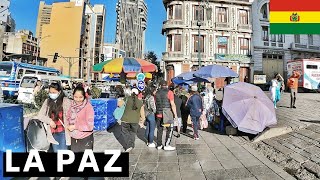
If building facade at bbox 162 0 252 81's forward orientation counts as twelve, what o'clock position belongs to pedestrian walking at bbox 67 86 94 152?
The pedestrian walking is roughly at 12 o'clock from the building facade.

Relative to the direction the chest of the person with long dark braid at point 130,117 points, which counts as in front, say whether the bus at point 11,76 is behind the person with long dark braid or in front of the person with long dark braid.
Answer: in front

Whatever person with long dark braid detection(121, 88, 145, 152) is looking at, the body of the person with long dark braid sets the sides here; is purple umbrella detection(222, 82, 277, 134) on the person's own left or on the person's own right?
on the person's own right

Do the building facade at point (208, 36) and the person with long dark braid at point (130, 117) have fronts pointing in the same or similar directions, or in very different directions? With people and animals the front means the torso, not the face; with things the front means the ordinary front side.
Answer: very different directions

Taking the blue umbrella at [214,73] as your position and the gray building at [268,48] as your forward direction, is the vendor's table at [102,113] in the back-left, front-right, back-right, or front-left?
back-left

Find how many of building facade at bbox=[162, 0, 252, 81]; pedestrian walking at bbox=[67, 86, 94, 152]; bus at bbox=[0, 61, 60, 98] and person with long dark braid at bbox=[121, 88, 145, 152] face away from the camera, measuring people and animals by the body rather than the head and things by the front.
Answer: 1

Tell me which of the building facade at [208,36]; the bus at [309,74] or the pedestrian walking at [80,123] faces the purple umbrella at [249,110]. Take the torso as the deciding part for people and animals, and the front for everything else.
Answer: the building facade

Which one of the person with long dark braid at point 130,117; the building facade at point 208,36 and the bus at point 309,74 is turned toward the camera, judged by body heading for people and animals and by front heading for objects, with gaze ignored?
the building facade

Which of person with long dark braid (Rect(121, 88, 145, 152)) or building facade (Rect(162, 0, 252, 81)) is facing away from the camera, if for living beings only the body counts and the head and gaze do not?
the person with long dark braid

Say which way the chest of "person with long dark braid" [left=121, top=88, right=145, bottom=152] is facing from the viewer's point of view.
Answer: away from the camera

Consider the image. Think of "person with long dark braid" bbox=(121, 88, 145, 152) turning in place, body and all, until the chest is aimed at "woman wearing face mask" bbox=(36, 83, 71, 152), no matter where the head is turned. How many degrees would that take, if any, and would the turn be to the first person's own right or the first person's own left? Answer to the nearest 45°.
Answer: approximately 135° to the first person's own left

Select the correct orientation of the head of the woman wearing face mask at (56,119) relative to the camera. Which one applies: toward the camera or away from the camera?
toward the camera

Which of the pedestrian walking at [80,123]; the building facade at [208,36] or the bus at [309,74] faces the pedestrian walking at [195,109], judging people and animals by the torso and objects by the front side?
the building facade

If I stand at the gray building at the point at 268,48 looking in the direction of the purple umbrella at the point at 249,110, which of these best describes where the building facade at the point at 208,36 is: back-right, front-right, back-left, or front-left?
front-right

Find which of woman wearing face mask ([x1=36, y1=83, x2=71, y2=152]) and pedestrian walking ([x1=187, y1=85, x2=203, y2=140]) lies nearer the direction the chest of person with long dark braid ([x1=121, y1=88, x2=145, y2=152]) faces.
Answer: the pedestrian walking

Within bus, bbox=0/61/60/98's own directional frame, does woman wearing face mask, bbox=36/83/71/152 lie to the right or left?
on its left

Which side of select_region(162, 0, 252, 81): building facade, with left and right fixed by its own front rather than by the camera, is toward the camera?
front
